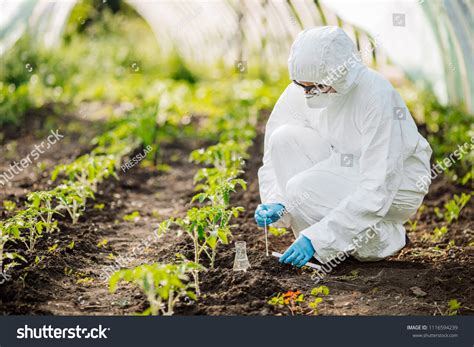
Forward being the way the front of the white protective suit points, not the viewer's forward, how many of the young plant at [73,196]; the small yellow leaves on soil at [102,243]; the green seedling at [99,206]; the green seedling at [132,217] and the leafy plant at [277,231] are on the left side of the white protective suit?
0

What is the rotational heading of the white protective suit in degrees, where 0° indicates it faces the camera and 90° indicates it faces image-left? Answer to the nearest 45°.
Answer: approximately 45°

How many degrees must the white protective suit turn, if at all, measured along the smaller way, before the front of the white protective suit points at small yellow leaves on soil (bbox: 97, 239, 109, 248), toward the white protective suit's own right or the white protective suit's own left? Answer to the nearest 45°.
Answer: approximately 45° to the white protective suit's own right

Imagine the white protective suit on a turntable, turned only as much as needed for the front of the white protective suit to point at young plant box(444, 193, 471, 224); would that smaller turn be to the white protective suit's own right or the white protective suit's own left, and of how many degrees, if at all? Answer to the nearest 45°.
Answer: approximately 180°

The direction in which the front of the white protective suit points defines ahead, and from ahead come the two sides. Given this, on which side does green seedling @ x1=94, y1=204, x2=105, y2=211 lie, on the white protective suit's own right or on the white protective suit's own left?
on the white protective suit's own right

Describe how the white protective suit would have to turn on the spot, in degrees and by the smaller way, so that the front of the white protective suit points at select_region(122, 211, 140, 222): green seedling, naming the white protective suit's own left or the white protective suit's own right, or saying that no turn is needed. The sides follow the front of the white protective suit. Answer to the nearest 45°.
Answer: approximately 90° to the white protective suit's own right

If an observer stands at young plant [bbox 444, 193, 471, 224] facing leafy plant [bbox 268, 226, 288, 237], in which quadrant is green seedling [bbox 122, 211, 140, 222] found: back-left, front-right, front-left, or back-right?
front-right

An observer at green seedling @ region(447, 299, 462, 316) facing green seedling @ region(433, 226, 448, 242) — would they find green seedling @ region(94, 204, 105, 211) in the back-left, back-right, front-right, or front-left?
front-left

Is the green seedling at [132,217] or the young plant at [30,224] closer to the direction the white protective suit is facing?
the young plant

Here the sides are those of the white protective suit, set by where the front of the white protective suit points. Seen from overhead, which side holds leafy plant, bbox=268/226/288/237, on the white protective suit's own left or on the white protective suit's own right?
on the white protective suit's own right

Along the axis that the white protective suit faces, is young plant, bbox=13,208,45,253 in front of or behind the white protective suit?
in front

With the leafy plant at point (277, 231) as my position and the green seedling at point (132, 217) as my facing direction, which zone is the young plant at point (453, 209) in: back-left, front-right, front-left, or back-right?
back-right

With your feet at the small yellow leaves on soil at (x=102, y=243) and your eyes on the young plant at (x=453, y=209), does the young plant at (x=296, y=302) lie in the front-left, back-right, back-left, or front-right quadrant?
front-right

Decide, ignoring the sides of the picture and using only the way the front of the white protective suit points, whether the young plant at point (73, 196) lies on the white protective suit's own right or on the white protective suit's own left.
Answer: on the white protective suit's own right

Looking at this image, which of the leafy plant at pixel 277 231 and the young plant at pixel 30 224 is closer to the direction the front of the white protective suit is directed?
the young plant

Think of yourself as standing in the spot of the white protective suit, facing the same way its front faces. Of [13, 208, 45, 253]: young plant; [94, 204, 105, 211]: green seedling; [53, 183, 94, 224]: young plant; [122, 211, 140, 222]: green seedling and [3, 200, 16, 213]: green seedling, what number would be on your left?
0

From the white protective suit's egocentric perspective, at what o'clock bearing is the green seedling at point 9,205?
The green seedling is roughly at 2 o'clock from the white protective suit.
